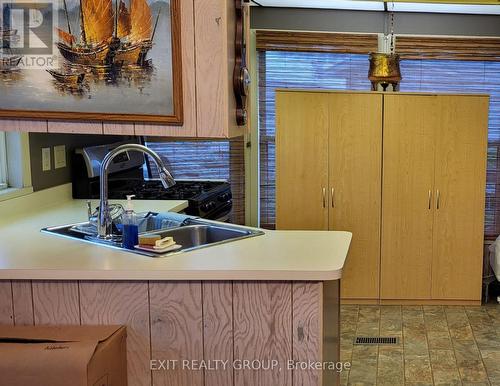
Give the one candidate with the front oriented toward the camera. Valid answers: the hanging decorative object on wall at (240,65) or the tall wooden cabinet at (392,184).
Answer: the tall wooden cabinet

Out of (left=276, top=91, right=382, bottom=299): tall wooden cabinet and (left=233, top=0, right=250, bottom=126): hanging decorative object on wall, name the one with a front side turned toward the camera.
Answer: the tall wooden cabinet

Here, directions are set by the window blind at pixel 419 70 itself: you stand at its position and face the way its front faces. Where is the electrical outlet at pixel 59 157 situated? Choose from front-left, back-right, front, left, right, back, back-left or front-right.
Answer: front-right

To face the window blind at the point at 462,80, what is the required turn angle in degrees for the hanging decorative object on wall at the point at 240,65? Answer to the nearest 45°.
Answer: approximately 45° to its left

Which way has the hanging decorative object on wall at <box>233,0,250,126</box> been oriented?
to the viewer's right

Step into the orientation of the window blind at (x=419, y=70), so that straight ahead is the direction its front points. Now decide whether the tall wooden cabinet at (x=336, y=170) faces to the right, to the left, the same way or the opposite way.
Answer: the same way

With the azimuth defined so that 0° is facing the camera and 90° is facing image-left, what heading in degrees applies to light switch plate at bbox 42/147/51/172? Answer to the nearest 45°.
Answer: approximately 315°

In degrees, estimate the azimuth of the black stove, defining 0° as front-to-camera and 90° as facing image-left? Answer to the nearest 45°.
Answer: approximately 315°

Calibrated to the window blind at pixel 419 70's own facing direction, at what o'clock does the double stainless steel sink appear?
The double stainless steel sink is roughly at 1 o'clock from the window blind.

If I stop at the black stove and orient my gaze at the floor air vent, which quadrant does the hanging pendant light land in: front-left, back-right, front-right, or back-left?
front-left

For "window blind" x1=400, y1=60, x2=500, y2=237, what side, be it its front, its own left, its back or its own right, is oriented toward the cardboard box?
front

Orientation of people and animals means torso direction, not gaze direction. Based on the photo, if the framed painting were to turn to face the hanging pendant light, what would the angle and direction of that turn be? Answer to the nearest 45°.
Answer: approximately 135° to its left

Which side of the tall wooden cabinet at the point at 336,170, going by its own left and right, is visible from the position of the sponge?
front

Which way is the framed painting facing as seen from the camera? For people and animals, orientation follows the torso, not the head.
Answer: toward the camera

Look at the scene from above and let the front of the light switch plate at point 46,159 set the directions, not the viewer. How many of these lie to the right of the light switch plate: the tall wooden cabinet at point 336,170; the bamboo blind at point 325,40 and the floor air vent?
0

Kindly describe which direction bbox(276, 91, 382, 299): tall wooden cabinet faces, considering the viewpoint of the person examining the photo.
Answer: facing the viewer

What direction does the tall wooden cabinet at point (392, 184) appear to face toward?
toward the camera

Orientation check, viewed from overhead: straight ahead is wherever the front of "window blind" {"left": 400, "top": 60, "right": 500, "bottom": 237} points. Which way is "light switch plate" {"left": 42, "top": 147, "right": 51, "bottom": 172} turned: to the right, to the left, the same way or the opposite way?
to the left
